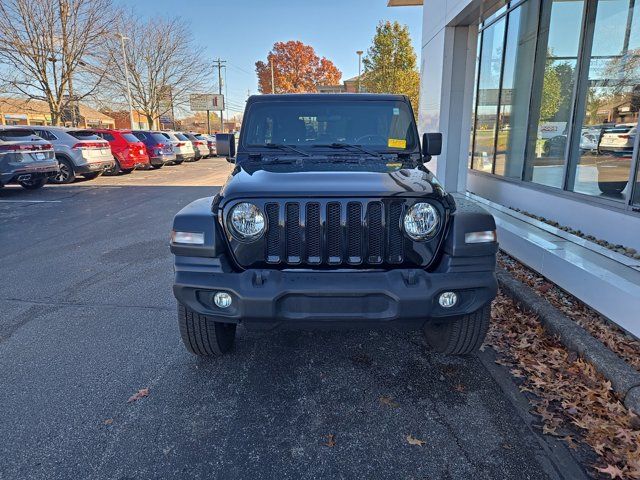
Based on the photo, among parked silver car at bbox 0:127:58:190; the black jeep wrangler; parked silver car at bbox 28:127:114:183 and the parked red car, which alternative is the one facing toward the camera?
the black jeep wrangler

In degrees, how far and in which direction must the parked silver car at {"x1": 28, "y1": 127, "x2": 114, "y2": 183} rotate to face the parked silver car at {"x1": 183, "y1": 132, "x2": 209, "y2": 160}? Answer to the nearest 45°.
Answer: approximately 90° to its right

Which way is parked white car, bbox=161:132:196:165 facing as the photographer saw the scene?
facing away from the viewer and to the left of the viewer

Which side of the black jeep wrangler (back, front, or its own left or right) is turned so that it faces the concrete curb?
left

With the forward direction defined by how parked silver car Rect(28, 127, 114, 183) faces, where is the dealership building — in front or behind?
behind

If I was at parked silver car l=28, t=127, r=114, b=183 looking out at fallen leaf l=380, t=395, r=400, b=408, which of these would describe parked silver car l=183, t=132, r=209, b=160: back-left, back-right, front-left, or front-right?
back-left

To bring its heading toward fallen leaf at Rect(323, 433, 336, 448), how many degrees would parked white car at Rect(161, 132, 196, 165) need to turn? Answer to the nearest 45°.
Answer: approximately 135° to its left

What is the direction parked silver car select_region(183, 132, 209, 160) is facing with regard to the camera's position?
facing away from the viewer and to the left of the viewer

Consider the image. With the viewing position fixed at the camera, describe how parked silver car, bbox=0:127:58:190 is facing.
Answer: facing away from the viewer and to the left of the viewer

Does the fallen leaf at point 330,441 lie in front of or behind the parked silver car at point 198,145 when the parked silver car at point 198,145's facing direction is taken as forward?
behind

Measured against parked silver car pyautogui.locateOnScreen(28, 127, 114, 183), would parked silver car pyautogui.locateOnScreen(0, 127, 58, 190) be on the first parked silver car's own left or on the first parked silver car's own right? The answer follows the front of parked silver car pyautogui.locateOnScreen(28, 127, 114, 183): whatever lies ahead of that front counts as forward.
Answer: on the first parked silver car's own left

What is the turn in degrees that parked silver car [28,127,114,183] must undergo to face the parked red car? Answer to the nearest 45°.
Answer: approximately 90° to its right

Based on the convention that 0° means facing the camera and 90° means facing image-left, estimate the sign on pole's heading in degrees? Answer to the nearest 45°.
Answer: approximately 0°
